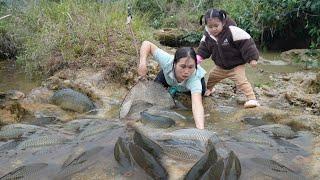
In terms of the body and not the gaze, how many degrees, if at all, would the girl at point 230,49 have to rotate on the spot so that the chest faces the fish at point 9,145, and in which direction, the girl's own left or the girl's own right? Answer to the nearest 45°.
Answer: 0° — they already face it

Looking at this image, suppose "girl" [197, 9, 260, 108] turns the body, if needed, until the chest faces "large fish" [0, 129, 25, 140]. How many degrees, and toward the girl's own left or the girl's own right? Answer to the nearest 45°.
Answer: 0° — they already face it

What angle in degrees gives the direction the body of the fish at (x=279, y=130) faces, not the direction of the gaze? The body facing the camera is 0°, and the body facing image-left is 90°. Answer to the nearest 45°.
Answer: approximately 270°

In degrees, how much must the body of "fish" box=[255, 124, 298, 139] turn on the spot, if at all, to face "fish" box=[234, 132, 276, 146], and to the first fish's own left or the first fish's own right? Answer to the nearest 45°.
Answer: approximately 135° to the first fish's own right

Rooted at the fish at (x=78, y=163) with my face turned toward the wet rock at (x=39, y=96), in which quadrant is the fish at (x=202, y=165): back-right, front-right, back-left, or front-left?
back-right
